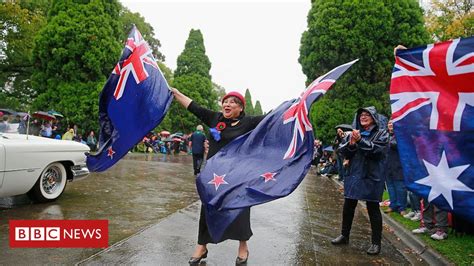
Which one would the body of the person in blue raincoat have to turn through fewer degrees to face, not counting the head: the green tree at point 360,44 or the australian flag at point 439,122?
the australian flag

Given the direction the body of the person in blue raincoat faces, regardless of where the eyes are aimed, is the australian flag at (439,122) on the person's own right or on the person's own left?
on the person's own left

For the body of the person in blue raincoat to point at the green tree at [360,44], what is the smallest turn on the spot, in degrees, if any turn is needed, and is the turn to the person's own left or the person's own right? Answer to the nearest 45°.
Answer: approximately 135° to the person's own right

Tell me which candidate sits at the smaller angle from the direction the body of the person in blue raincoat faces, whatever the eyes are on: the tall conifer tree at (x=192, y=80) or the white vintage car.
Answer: the white vintage car

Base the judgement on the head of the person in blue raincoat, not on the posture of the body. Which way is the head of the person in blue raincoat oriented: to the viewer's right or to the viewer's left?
to the viewer's left

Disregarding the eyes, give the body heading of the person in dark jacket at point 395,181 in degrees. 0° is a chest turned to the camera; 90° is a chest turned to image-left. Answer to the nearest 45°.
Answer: approximately 45°

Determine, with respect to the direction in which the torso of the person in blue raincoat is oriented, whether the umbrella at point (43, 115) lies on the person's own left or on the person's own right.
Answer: on the person's own right

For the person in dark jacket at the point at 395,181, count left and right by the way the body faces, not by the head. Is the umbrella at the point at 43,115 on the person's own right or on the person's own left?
on the person's own right

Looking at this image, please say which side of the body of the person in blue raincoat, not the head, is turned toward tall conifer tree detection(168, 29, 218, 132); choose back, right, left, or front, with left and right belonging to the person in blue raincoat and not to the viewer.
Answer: right

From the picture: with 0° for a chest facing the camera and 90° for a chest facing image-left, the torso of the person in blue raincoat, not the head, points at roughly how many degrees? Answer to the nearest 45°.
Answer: approximately 45°
